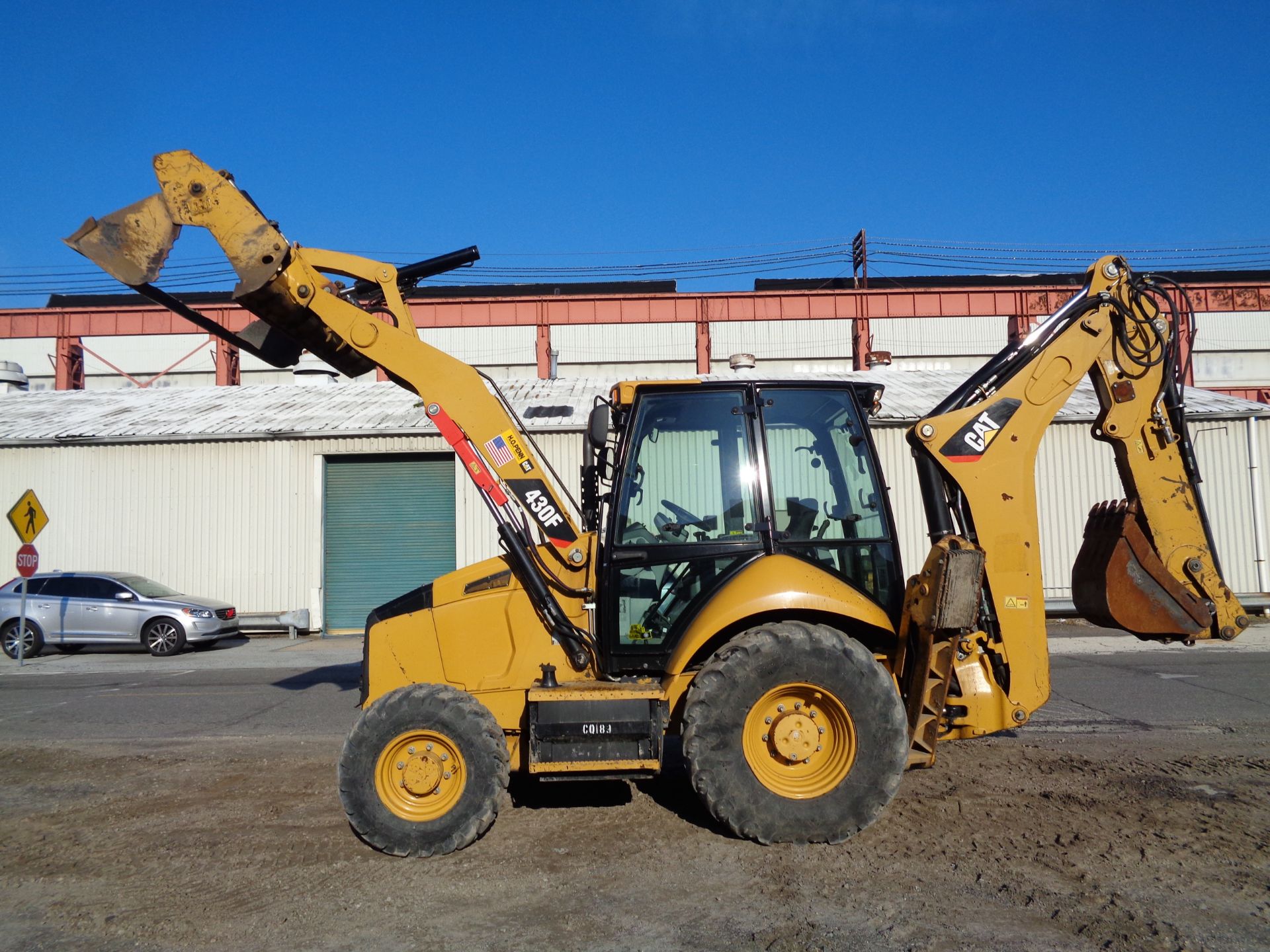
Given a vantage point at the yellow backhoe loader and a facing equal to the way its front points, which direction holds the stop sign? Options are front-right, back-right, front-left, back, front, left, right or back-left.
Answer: front-right

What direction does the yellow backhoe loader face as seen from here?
to the viewer's left

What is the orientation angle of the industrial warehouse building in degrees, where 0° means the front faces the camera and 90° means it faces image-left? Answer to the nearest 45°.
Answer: approximately 0°

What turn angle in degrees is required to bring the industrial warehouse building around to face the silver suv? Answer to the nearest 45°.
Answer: approximately 45° to its right

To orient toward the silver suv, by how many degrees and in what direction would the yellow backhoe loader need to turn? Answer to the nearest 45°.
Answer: approximately 45° to its right

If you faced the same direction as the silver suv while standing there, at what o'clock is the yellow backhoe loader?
The yellow backhoe loader is roughly at 1 o'clock from the silver suv.

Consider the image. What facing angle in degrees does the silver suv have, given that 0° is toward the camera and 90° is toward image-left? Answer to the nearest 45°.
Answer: approximately 315°

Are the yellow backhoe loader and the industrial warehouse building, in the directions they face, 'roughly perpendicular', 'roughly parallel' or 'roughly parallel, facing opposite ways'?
roughly perpendicular

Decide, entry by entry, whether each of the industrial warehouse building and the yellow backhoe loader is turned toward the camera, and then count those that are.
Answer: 1

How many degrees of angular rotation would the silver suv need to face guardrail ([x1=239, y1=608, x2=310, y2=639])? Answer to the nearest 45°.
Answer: approximately 45° to its left

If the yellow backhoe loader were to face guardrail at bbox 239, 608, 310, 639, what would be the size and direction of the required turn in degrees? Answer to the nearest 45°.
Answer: approximately 45° to its right
